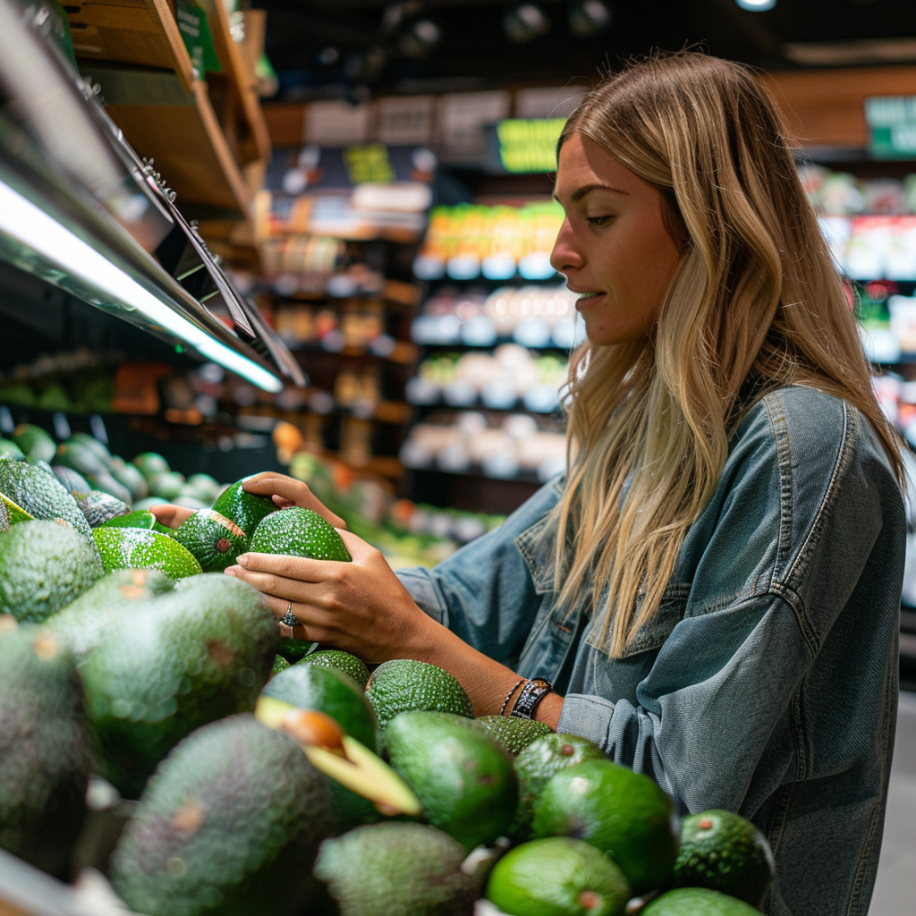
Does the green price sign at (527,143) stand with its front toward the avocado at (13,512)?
yes

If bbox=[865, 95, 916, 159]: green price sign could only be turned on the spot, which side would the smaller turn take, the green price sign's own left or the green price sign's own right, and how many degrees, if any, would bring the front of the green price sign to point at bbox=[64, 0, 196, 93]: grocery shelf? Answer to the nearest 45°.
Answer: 0° — it already faces it

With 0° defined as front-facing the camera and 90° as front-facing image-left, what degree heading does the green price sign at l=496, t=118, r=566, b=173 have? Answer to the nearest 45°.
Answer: approximately 0°

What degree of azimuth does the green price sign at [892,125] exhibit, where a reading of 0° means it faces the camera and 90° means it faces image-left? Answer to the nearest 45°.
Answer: approximately 0°

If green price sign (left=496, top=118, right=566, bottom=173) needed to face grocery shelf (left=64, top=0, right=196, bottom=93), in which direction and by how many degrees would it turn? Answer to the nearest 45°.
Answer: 0° — it already faces it

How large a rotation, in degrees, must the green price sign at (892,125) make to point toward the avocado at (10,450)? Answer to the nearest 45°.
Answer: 0° — it already faces it

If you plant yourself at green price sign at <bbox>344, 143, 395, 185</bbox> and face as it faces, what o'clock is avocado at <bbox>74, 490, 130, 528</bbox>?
The avocado is roughly at 12 o'clock from the green price sign.

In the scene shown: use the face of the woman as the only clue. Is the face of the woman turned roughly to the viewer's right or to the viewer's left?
to the viewer's left
